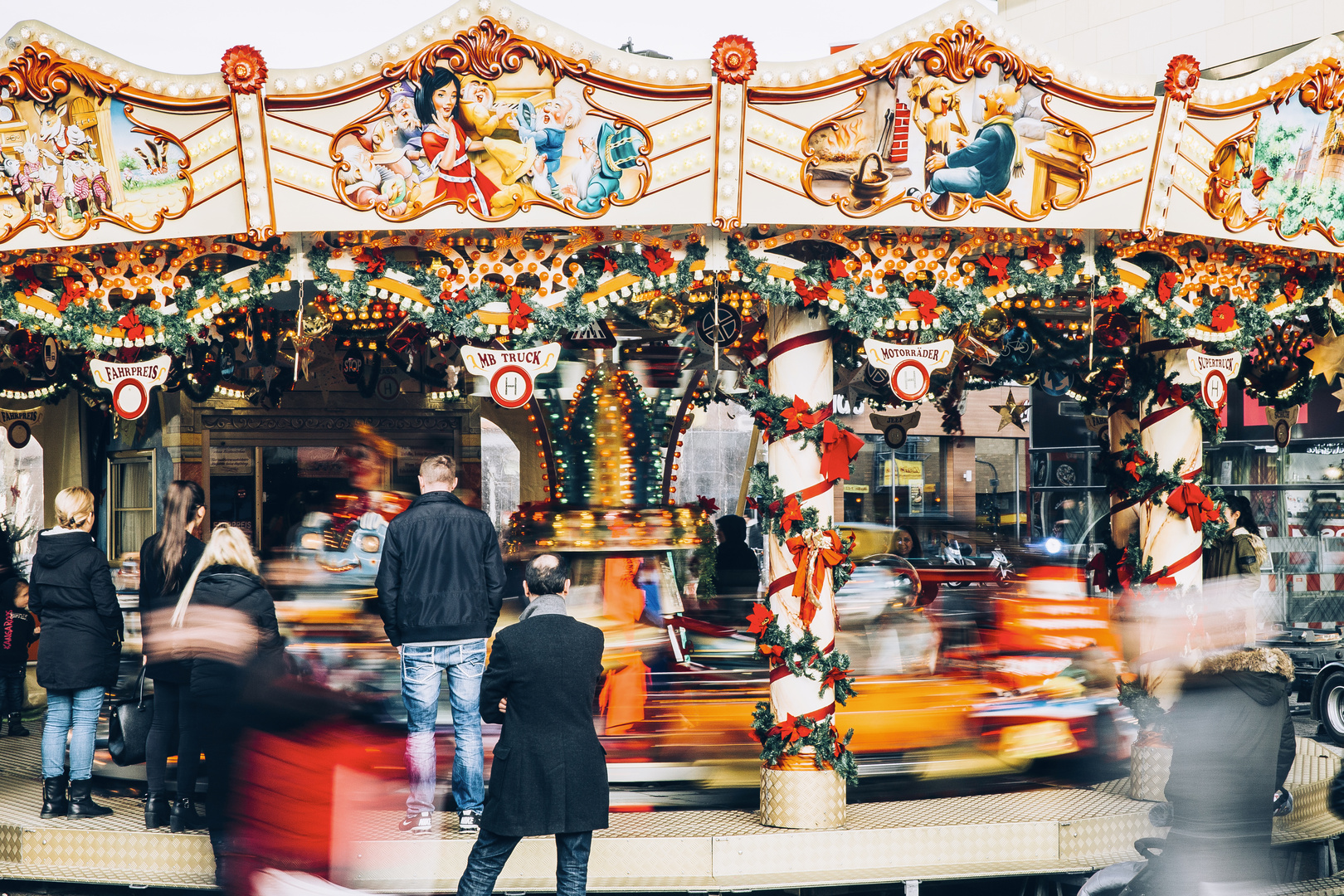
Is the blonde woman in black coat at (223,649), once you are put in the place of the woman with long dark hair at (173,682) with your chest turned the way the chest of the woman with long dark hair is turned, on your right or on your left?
on your right

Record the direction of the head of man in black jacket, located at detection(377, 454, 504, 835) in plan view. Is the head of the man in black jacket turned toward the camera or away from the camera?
away from the camera

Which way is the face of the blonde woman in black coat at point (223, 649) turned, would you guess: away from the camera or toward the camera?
away from the camera

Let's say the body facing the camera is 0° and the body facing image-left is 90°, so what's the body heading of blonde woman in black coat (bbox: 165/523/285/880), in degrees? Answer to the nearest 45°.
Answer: approximately 135°

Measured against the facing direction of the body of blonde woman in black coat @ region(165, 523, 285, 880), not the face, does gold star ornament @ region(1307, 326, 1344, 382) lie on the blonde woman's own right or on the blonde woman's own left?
on the blonde woman's own right

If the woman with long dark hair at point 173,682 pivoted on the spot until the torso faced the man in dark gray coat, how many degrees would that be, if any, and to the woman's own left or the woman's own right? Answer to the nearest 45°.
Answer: approximately 90° to the woman's own right

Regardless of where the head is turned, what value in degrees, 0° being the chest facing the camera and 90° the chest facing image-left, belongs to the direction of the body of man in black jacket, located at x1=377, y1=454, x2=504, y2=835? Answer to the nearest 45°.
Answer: approximately 180°

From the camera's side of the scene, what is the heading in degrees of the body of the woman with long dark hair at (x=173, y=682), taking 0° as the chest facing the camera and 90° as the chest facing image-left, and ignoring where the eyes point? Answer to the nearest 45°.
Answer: approximately 225°
